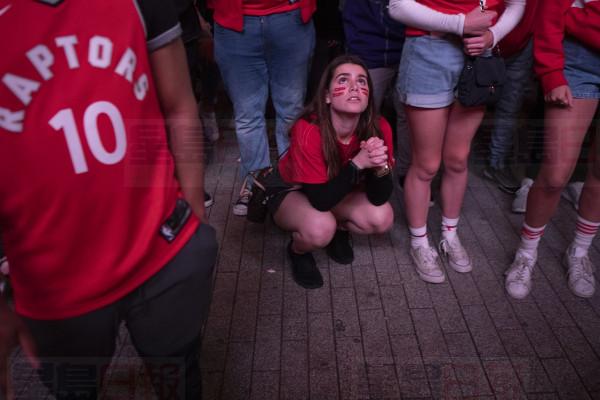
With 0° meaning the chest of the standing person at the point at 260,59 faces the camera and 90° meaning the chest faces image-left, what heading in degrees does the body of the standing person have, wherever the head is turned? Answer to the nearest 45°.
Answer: approximately 0°
